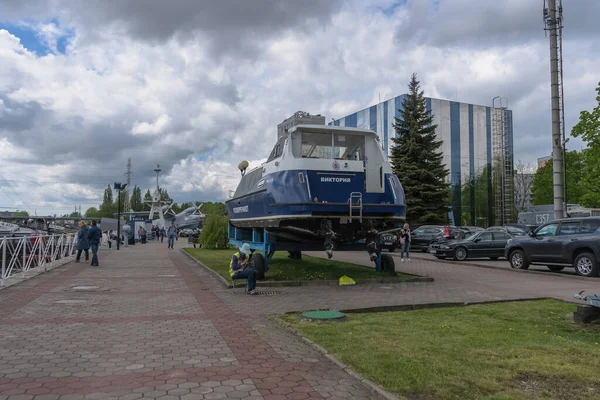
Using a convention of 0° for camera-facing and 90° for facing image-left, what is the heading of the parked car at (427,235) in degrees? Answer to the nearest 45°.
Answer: approximately 45°

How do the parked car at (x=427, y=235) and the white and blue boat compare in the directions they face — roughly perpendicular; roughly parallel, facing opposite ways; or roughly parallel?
roughly perpendicular

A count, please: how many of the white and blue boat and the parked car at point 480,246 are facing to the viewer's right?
0

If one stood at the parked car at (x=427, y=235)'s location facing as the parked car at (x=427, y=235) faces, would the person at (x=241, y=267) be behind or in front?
in front

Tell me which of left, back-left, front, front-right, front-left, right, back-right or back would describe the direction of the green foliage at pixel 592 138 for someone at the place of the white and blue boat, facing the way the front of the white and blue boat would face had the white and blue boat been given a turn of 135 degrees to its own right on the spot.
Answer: front-left

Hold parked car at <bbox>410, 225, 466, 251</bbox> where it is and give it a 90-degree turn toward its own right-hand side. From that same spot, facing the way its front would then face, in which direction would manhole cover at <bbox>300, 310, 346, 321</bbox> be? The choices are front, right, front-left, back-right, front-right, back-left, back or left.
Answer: back-left

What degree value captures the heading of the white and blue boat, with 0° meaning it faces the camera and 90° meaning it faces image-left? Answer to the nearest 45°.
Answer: approximately 135°

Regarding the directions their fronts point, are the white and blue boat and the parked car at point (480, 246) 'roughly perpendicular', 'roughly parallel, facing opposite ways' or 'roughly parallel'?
roughly perpendicular

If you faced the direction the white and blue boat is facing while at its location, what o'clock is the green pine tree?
The green pine tree is roughly at 2 o'clock from the white and blue boat.

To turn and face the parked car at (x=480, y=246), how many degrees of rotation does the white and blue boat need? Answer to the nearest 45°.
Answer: approximately 90° to its right

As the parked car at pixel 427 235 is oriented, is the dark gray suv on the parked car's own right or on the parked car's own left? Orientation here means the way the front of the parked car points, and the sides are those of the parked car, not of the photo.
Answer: on the parked car's own left

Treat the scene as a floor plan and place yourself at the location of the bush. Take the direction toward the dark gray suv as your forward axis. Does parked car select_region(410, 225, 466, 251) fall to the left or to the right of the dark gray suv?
left
